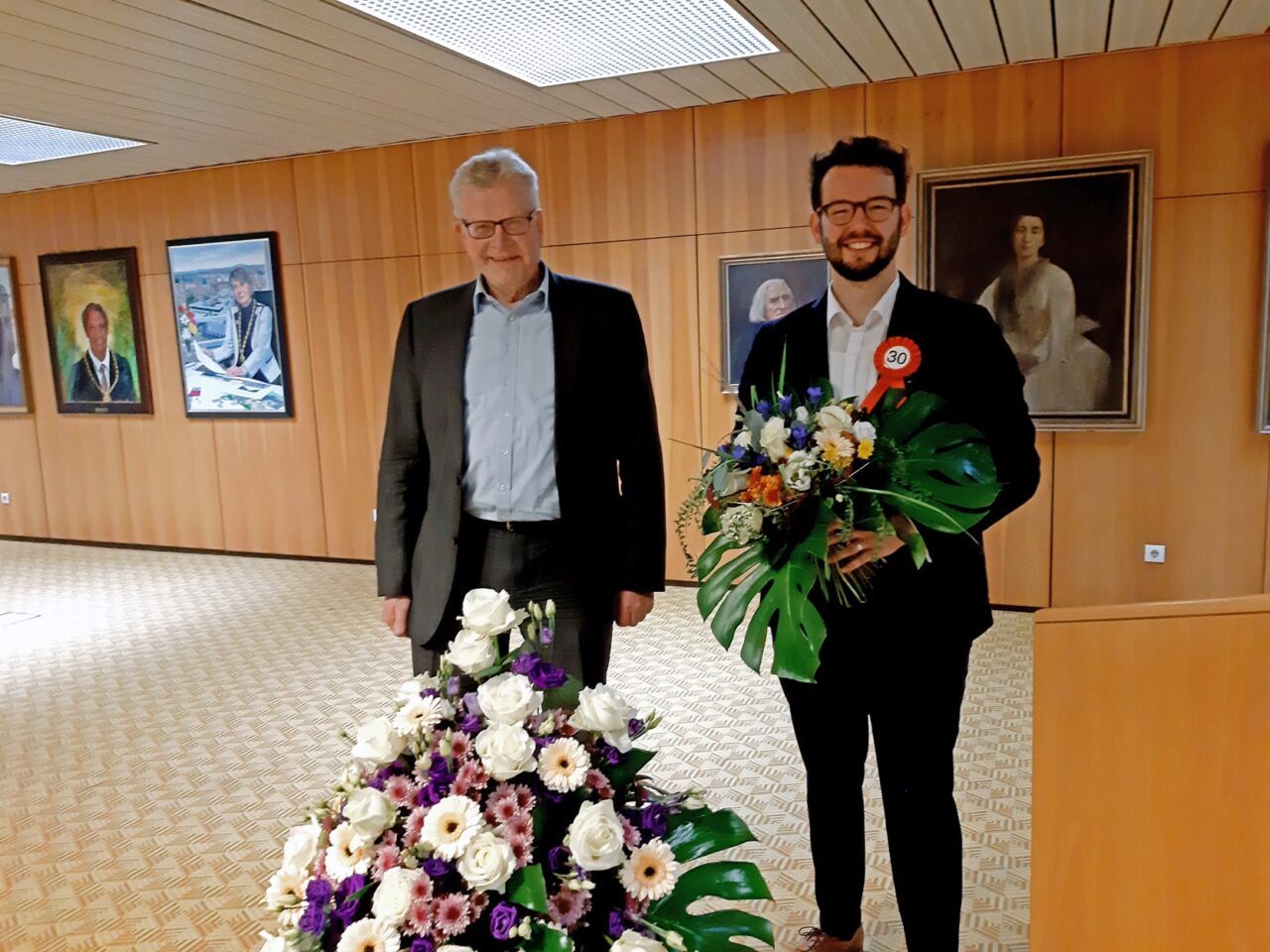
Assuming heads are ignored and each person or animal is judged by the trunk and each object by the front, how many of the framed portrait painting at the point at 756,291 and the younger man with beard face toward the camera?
2

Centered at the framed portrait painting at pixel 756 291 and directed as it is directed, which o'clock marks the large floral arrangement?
The large floral arrangement is roughly at 12 o'clock from the framed portrait painting.

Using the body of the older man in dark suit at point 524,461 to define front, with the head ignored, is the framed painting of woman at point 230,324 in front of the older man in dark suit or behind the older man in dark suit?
behind

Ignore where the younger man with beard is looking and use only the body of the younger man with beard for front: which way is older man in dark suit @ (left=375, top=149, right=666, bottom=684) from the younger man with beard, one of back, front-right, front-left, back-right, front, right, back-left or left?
right

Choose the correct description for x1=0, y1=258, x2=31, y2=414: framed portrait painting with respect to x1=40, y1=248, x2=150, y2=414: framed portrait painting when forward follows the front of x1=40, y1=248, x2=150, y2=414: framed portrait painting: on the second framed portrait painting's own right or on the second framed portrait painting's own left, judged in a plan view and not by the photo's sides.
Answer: on the second framed portrait painting's own right

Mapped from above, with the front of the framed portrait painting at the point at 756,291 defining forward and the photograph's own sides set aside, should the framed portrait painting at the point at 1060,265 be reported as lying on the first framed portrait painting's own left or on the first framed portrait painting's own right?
on the first framed portrait painting's own left

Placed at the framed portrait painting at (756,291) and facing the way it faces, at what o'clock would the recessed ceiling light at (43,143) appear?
The recessed ceiling light is roughly at 3 o'clock from the framed portrait painting.

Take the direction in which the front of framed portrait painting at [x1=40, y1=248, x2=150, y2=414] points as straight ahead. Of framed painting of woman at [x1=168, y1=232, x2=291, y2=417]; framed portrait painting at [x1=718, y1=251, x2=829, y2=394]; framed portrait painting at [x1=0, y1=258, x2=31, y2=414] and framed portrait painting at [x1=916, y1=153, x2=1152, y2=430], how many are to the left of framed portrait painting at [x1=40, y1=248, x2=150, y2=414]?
3

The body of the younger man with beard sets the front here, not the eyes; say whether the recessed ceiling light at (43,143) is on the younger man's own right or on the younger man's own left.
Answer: on the younger man's own right

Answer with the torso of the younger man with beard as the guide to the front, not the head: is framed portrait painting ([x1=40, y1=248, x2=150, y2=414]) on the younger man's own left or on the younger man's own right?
on the younger man's own right
